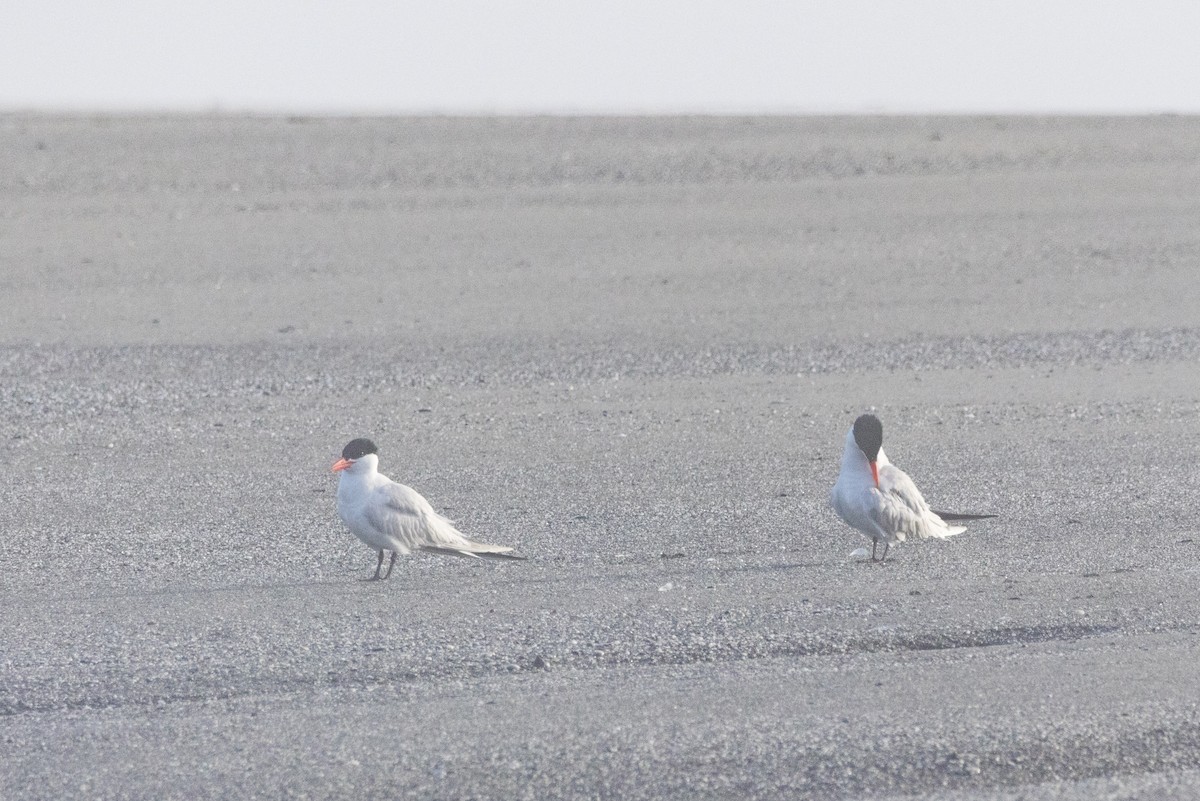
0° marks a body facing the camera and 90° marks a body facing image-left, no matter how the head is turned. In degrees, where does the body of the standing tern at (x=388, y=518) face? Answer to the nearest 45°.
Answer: approximately 90°

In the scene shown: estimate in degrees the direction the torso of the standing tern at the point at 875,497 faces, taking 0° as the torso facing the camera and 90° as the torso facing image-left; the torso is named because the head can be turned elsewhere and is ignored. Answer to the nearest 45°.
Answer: approximately 45°

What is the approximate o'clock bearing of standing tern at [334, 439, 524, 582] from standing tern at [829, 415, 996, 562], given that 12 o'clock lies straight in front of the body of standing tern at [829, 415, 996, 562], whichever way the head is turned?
standing tern at [334, 439, 524, 582] is roughly at 1 o'clock from standing tern at [829, 415, 996, 562].

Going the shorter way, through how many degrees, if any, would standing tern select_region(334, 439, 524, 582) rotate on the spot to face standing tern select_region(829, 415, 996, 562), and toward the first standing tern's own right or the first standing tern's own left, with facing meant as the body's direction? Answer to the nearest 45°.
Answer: approximately 180°
